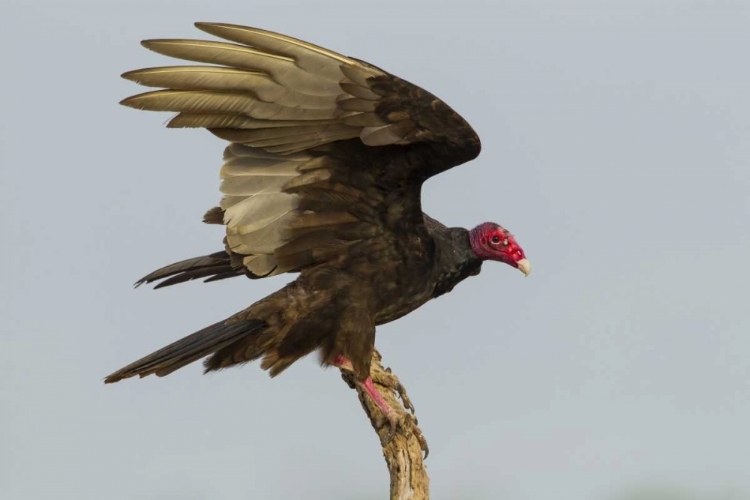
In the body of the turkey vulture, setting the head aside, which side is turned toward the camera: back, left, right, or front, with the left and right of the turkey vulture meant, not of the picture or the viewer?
right
